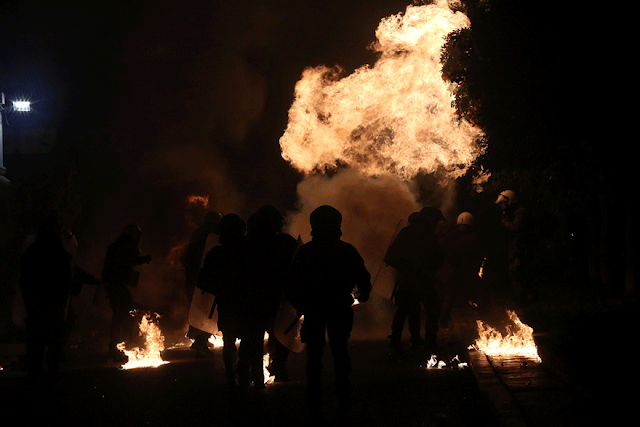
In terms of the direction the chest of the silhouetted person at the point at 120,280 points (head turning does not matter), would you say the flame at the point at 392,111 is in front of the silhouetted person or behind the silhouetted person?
in front

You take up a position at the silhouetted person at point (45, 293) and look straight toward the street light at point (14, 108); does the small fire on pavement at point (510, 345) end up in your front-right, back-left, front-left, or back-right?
back-right

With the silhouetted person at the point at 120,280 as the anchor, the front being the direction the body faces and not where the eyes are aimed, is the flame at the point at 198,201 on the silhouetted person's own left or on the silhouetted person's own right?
on the silhouetted person's own left

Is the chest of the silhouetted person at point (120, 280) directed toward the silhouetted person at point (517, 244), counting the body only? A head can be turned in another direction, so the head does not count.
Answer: yes

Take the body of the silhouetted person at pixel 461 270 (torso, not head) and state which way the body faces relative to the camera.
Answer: away from the camera
